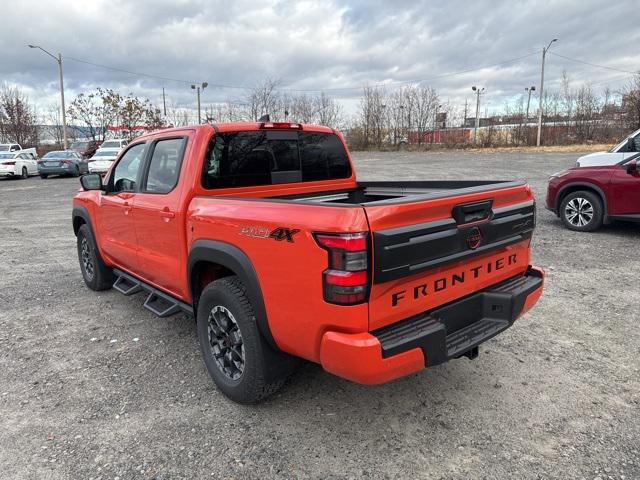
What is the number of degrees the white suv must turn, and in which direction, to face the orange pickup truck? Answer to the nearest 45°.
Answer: approximately 90° to its left

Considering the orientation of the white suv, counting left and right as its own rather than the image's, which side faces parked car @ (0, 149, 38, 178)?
front

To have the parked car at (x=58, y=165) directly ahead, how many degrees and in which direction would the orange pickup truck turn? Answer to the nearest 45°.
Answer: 0° — it already faces it

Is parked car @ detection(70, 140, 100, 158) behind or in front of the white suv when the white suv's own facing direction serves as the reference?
in front

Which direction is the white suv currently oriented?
to the viewer's left

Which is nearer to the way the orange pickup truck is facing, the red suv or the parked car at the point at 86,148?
the parked car

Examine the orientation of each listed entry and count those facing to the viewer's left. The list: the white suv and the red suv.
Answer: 2

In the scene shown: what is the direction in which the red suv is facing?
to the viewer's left

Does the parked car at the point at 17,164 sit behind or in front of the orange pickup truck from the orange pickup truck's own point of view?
in front

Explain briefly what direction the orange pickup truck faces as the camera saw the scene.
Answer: facing away from the viewer and to the left of the viewer
